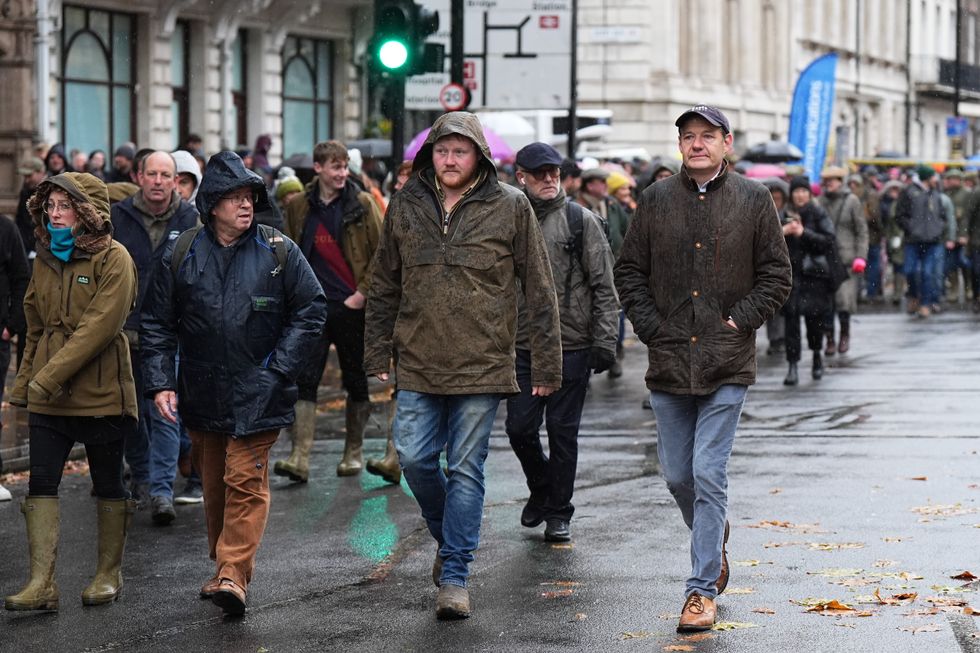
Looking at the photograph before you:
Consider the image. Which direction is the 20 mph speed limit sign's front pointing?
toward the camera

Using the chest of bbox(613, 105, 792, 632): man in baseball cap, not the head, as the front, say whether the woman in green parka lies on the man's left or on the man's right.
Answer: on the man's right

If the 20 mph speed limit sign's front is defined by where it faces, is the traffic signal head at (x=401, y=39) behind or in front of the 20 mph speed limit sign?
in front

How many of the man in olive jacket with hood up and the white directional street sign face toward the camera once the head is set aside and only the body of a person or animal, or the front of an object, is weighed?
2

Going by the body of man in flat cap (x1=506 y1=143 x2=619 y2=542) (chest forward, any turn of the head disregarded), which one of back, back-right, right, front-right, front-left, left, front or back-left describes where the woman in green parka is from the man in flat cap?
front-right

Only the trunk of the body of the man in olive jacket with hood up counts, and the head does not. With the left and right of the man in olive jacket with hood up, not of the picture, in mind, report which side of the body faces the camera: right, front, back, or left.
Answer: front

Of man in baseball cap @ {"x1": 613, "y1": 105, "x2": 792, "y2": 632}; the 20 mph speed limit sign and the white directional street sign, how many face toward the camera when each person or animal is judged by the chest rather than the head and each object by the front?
3

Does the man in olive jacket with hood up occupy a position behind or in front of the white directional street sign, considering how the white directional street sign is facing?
in front

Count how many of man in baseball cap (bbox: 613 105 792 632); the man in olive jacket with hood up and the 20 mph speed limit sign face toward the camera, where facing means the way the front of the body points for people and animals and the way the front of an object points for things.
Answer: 3

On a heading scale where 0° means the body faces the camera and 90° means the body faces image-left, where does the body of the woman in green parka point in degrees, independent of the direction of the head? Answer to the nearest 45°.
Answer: approximately 45°

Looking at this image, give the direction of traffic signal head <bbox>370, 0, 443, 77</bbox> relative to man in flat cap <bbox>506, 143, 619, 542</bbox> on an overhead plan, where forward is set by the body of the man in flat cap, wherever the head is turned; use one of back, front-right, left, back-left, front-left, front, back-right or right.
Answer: back
